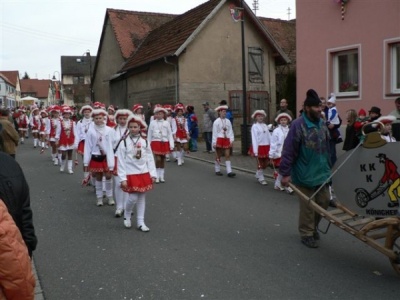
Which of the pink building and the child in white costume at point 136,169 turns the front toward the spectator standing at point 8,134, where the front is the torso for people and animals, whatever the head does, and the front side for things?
the pink building

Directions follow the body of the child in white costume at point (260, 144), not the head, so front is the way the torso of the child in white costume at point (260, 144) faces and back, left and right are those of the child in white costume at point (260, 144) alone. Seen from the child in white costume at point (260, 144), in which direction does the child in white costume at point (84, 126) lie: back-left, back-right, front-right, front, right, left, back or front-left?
back-right

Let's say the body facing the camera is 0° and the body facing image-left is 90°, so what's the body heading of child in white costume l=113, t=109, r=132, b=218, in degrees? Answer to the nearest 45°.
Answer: approximately 0°

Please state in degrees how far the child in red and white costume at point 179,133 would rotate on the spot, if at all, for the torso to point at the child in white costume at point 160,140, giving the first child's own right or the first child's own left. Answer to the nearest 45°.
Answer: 0° — they already face them

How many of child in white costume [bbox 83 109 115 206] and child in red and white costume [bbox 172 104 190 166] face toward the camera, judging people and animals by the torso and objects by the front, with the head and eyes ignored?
2

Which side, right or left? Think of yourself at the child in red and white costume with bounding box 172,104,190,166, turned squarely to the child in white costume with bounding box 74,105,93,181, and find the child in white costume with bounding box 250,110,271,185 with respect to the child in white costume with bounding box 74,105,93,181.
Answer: left
